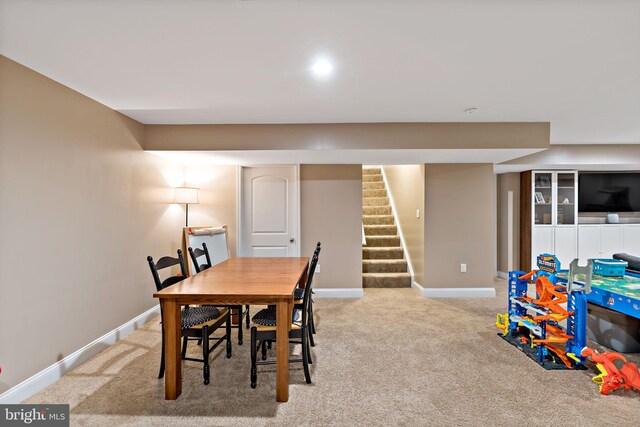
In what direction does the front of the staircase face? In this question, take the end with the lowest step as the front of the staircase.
toward the camera

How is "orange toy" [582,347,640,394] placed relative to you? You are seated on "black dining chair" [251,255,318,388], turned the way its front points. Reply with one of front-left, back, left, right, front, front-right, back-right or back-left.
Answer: back

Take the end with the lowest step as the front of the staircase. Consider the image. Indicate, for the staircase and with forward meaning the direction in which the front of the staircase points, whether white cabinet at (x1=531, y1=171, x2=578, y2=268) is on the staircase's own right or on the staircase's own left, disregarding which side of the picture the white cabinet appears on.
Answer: on the staircase's own left

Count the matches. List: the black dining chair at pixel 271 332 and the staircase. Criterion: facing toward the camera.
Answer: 1

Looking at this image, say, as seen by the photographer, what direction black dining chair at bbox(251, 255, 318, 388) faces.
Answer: facing to the left of the viewer

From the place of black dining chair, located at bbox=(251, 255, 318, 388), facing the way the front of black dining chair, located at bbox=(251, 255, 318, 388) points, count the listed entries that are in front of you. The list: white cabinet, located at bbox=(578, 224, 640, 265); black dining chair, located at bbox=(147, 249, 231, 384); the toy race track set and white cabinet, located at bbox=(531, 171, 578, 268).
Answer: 1

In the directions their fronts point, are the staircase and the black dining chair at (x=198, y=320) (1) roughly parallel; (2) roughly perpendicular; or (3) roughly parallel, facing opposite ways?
roughly perpendicular

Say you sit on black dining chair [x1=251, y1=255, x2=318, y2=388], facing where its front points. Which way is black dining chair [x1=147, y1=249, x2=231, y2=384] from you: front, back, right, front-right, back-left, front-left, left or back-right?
front

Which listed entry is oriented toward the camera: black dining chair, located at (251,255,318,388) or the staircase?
the staircase

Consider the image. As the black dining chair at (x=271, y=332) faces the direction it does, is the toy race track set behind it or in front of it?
behind

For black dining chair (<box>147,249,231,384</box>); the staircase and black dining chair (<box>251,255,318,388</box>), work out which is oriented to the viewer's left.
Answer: black dining chair (<box>251,255,318,388</box>)

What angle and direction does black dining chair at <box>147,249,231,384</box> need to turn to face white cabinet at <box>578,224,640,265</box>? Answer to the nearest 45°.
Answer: approximately 45° to its left

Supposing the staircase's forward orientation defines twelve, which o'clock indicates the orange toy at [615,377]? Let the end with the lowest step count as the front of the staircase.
The orange toy is roughly at 11 o'clock from the staircase.

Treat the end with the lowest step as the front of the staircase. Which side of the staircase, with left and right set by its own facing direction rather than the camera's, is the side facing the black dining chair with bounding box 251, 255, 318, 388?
front

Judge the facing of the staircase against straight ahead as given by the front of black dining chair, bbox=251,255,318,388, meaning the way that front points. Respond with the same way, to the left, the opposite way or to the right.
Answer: to the left

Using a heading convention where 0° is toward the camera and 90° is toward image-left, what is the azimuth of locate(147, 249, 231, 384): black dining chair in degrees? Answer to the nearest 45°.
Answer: approximately 315°

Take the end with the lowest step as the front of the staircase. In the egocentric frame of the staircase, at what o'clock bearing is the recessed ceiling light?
The recessed ceiling light is roughly at 12 o'clock from the staircase.

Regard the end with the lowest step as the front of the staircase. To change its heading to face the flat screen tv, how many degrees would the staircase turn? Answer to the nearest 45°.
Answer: approximately 90° to its left

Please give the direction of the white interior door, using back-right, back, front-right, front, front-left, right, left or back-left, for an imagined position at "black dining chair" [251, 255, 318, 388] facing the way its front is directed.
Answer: right
